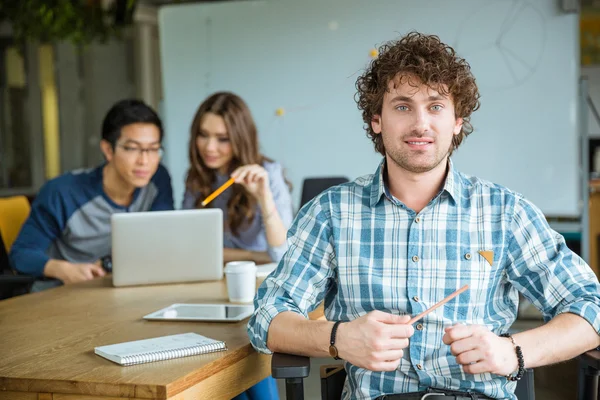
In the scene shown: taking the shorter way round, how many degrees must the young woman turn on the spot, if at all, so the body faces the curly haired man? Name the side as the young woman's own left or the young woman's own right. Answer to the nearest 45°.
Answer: approximately 45° to the young woman's own left

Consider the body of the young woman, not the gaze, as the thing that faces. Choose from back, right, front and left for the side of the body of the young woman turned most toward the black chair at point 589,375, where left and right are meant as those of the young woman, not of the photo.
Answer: left

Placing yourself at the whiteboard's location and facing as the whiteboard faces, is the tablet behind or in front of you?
in front

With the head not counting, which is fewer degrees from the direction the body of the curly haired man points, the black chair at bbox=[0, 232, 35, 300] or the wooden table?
the wooden table

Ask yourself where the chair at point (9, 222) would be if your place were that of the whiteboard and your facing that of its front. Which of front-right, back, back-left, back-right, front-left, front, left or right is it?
front-right

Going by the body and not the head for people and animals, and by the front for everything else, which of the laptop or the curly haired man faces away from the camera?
the laptop

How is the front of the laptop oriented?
away from the camera

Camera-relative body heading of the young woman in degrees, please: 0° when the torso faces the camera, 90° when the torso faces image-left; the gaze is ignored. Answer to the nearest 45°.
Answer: approximately 45°

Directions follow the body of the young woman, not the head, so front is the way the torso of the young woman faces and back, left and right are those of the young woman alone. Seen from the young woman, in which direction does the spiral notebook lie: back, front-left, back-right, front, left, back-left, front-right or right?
front-left

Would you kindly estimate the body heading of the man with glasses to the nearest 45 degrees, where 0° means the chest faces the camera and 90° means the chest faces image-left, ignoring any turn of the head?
approximately 315°
